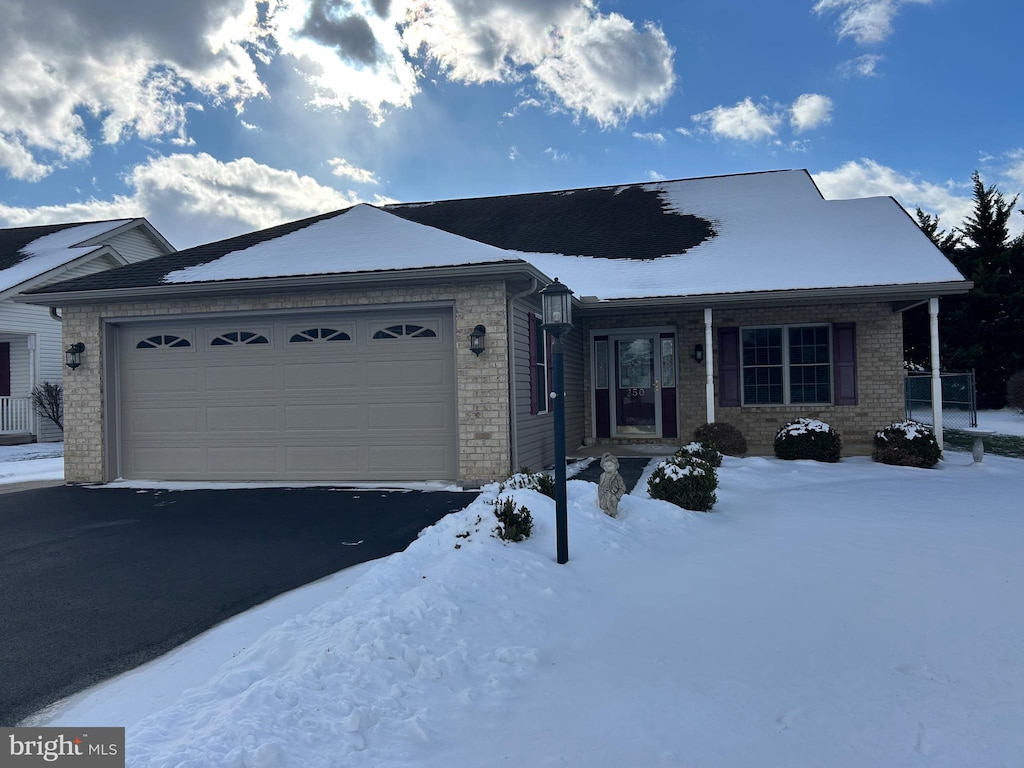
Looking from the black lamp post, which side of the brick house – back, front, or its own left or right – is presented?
front

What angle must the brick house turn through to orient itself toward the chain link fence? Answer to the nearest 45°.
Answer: approximately 135° to its left

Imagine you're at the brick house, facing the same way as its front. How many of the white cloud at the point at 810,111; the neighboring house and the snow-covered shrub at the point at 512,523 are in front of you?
1

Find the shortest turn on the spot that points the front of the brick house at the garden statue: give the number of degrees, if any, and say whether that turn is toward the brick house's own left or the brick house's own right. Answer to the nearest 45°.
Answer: approximately 45° to the brick house's own left

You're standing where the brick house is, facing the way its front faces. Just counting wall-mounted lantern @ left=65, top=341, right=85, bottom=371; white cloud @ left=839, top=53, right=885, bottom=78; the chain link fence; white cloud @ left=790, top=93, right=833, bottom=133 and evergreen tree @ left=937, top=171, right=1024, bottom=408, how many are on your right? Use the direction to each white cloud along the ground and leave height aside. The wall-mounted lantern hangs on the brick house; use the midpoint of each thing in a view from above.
1

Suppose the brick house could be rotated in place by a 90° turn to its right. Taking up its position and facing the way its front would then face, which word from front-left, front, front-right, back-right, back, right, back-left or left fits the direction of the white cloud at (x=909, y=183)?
back-right

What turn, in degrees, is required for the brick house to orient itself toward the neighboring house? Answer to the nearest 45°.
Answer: approximately 135° to its right

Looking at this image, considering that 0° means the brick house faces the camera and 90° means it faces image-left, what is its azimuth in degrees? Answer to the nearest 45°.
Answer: approximately 0°

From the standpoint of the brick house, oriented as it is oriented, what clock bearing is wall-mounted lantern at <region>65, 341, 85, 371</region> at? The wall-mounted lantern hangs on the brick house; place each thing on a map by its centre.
The wall-mounted lantern is roughly at 3 o'clock from the brick house.

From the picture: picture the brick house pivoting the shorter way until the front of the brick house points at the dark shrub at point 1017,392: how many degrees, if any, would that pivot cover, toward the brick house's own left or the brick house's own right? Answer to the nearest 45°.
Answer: approximately 135° to the brick house's own left

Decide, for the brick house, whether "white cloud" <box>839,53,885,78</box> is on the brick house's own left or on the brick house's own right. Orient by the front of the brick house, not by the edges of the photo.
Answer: on the brick house's own left

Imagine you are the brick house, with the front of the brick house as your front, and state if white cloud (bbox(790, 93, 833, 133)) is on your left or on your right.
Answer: on your left

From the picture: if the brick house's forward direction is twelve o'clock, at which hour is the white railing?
The white railing is roughly at 4 o'clock from the brick house.

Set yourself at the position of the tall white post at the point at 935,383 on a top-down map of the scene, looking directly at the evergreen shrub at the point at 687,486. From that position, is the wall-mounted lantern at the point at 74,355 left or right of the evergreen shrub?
right
